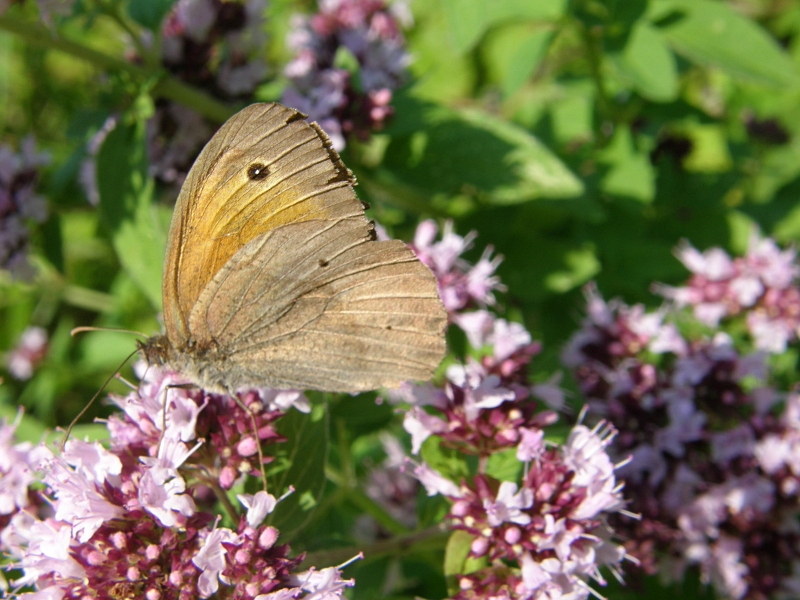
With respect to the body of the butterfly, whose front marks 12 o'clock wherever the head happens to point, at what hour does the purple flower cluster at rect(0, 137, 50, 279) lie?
The purple flower cluster is roughly at 2 o'clock from the butterfly.

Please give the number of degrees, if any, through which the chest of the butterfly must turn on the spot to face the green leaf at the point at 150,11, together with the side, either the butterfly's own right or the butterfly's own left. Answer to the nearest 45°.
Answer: approximately 90° to the butterfly's own right

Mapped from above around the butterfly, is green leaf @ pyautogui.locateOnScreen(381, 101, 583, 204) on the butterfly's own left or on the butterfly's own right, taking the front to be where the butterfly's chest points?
on the butterfly's own right

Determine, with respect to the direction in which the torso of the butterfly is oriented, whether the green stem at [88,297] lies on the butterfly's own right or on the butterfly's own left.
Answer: on the butterfly's own right

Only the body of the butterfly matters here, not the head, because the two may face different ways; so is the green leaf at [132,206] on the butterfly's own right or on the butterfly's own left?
on the butterfly's own right

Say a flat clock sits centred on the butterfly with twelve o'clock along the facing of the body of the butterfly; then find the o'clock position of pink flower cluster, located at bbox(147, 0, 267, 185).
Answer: The pink flower cluster is roughly at 3 o'clock from the butterfly.

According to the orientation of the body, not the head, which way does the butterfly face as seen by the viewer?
to the viewer's left

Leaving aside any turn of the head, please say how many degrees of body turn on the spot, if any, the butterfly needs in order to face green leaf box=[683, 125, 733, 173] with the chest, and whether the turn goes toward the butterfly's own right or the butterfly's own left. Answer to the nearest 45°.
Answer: approximately 135° to the butterfly's own right

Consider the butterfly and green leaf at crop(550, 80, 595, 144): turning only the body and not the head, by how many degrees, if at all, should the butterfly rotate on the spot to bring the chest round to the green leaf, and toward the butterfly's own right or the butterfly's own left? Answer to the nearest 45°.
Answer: approximately 135° to the butterfly's own right

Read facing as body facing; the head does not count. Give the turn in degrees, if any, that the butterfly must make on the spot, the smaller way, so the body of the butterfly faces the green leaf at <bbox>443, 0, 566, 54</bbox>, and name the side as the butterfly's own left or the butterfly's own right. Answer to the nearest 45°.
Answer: approximately 135° to the butterfly's own right
